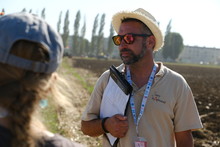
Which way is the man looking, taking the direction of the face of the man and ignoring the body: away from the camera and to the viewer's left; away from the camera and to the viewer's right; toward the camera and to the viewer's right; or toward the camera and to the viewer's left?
toward the camera and to the viewer's left

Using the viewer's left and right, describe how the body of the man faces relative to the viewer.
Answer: facing the viewer and to the left of the viewer
